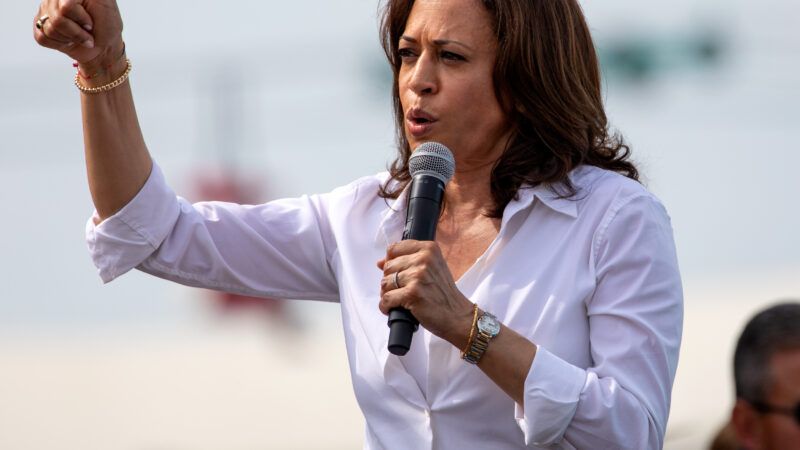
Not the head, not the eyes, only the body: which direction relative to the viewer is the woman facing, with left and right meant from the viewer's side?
facing the viewer and to the left of the viewer
